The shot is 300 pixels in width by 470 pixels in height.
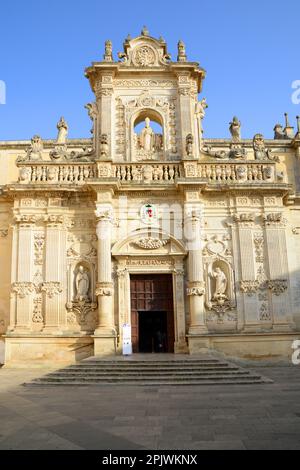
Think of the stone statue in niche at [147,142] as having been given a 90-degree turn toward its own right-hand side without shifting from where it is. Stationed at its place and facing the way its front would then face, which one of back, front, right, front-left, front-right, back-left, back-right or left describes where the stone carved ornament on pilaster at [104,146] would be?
front-left

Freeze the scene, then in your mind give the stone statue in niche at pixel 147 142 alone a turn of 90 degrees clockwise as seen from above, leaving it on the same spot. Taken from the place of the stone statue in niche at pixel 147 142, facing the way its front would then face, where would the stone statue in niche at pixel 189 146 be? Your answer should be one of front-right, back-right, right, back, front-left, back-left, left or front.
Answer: back-left

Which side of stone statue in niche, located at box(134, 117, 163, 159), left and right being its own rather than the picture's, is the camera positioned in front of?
front

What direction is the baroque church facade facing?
toward the camera
